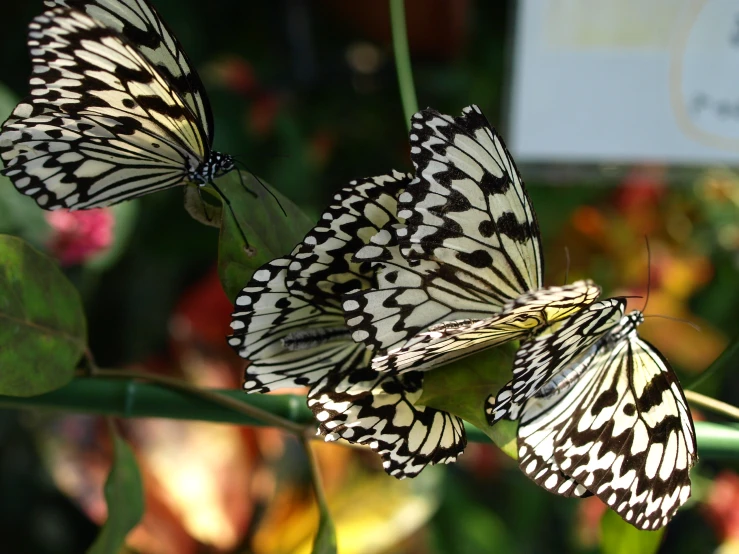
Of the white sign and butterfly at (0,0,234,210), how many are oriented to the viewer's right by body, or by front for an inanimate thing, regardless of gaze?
1

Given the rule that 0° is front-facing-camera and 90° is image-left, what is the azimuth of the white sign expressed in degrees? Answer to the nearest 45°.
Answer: approximately 0°

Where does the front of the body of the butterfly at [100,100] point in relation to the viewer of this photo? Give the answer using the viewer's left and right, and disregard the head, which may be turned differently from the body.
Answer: facing to the right of the viewer

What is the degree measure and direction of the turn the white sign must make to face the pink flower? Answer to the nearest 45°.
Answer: approximately 45° to its right

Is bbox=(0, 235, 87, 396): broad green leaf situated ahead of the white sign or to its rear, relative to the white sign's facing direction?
ahead

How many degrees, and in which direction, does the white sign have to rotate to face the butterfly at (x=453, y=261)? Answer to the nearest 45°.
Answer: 0° — it already faces it

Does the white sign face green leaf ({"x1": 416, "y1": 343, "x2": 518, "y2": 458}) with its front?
yes

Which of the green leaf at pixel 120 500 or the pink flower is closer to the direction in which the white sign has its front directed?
the green leaf
